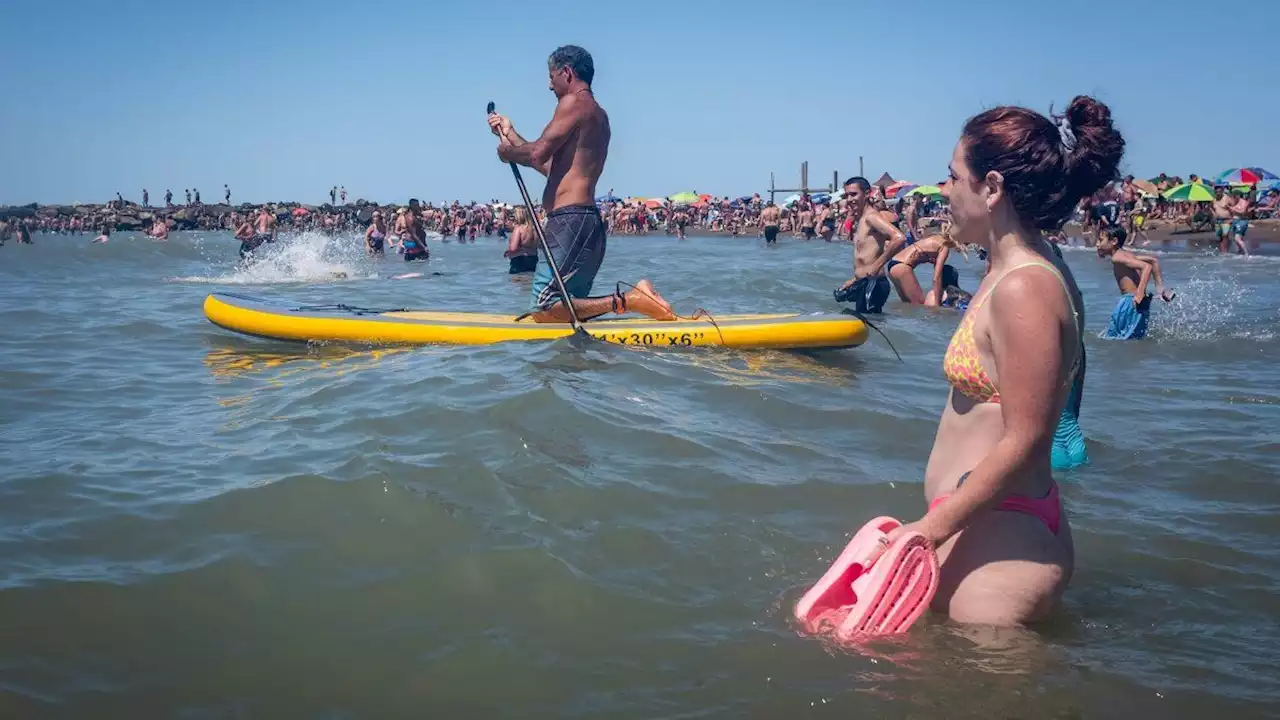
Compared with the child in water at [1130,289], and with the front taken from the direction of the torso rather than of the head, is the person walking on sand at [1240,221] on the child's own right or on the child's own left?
on the child's own right

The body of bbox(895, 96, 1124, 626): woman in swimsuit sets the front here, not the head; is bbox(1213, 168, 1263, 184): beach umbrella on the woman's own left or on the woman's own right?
on the woman's own right

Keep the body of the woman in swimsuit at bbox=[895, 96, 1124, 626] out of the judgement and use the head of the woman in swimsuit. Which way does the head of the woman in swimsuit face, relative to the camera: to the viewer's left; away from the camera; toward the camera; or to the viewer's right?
to the viewer's left

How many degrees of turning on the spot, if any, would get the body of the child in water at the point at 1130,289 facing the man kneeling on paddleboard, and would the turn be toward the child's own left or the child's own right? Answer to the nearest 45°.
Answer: approximately 45° to the child's own left

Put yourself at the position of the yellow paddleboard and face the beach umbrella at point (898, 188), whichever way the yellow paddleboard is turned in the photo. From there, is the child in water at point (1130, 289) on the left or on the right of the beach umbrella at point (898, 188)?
right

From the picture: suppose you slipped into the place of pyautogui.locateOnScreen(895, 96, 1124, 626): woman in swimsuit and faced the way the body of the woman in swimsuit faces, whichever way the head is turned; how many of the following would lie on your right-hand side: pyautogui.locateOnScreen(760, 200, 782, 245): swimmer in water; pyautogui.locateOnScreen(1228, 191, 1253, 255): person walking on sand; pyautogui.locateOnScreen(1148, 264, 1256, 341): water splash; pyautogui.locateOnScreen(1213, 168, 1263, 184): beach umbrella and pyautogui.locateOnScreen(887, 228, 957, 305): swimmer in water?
5

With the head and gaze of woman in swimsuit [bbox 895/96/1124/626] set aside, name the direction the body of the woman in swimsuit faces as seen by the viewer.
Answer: to the viewer's left
